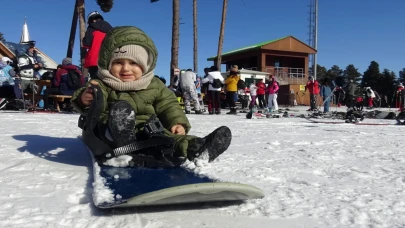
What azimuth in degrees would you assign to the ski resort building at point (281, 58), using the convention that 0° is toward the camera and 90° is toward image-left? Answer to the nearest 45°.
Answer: approximately 315°

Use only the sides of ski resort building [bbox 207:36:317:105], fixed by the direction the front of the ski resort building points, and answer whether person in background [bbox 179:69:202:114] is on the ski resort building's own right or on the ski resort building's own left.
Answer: on the ski resort building's own right

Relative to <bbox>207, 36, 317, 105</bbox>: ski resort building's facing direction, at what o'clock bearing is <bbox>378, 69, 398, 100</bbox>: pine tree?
The pine tree is roughly at 9 o'clock from the ski resort building.

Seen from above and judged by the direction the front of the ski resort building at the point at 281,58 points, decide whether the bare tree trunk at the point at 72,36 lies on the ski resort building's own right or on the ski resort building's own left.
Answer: on the ski resort building's own right

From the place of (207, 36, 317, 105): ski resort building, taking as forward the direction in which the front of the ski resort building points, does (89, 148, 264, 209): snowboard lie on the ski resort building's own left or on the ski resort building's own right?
on the ski resort building's own right

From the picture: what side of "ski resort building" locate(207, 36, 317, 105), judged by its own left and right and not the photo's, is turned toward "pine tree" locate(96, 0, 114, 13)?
right

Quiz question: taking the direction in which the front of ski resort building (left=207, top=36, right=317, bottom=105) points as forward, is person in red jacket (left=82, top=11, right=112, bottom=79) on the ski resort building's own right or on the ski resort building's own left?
on the ski resort building's own right

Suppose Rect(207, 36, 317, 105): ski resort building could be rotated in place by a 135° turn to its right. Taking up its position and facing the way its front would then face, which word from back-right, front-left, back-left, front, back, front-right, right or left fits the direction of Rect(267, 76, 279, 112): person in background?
left

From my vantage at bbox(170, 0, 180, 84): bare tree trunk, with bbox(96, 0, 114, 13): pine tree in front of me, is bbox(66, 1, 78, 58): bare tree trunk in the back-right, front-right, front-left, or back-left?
front-left
